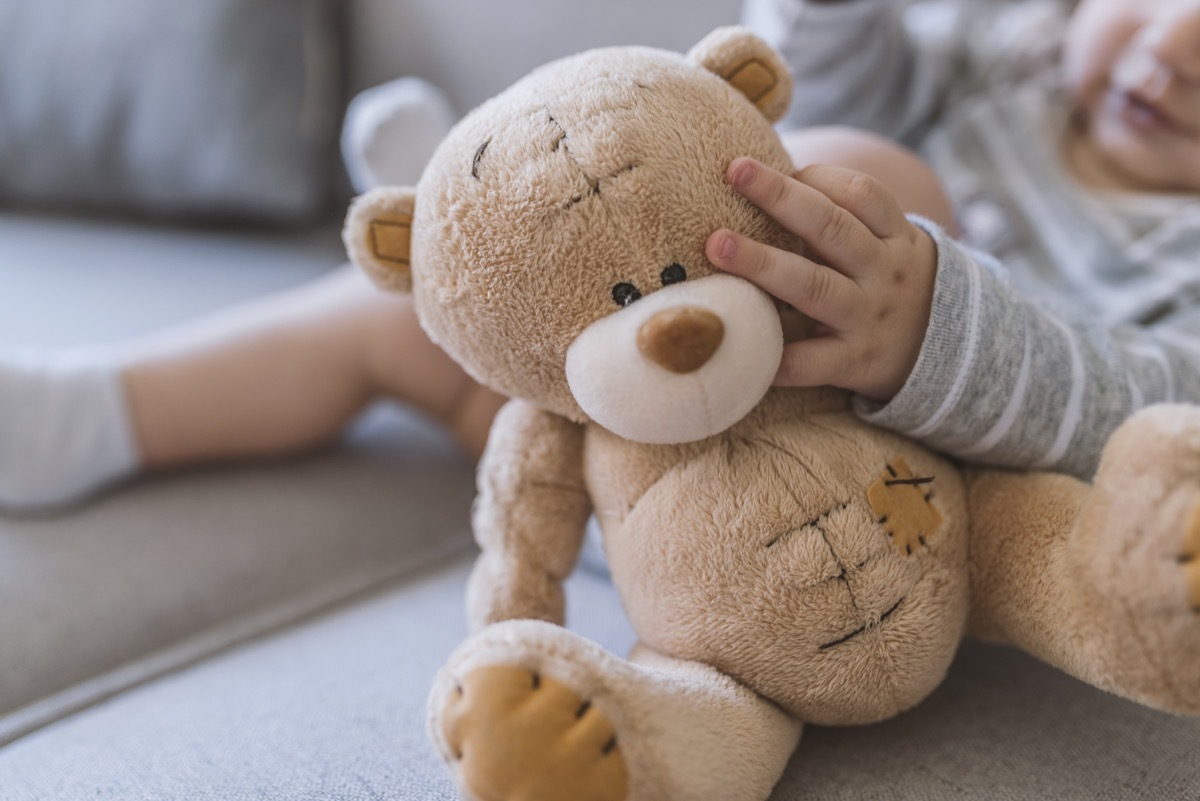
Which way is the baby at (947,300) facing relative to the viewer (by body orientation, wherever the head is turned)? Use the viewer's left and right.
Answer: facing the viewer and to the left of the viewer

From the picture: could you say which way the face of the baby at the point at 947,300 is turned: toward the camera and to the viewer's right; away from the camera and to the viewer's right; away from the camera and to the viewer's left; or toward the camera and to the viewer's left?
toward the camera and to the viewer's left

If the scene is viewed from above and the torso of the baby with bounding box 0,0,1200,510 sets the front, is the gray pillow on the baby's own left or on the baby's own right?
on the baby's own right
